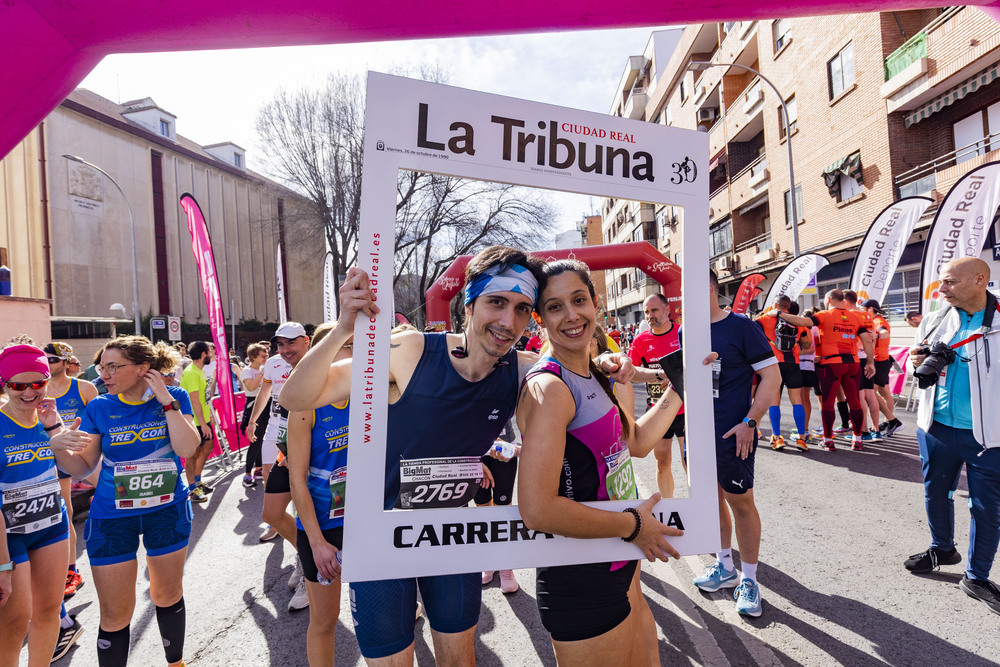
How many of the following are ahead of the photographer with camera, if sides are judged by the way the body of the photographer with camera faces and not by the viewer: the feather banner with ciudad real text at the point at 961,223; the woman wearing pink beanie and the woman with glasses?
2

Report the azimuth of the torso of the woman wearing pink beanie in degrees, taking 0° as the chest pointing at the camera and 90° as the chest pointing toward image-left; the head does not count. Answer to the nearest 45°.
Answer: approximately 0°

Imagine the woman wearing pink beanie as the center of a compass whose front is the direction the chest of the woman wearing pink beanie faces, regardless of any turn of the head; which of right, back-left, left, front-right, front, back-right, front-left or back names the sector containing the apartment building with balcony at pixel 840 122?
left

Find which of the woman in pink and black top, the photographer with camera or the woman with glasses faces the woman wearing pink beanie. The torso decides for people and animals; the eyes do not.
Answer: the photographer with camera

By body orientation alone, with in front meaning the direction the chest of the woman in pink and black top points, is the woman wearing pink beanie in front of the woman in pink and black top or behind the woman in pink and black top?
behind

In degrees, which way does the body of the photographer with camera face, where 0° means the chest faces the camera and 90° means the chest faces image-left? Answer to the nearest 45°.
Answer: approximately 45°

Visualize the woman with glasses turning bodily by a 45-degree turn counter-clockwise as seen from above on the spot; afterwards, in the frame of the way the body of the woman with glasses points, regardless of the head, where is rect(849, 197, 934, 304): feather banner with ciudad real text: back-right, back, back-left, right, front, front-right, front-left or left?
front-left

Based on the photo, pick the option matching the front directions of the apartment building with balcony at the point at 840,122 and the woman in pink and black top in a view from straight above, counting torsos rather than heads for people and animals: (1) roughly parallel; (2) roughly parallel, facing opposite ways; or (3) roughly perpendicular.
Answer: roughly perpendicular

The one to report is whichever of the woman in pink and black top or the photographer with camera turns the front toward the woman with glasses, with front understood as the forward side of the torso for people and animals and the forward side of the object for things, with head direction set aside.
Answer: the photographer with camera

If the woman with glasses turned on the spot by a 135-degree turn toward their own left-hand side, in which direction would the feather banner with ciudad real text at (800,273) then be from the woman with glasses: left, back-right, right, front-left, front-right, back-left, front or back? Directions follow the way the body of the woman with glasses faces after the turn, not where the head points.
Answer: front-right

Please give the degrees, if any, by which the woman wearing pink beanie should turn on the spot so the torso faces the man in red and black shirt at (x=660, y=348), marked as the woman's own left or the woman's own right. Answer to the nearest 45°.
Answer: approximately 90° to the woman's own left

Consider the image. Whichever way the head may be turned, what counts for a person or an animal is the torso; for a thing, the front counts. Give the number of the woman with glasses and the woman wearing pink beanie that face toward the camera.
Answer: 2

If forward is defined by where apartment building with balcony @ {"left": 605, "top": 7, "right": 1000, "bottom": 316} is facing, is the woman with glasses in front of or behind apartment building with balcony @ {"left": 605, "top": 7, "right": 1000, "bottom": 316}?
in front

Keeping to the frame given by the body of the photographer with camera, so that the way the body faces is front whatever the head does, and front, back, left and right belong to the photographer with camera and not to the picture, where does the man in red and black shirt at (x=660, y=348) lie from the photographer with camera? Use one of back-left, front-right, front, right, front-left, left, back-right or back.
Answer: front-right
